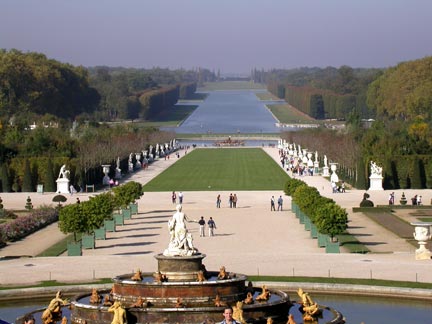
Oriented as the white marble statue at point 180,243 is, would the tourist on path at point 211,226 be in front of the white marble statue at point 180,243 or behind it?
in front

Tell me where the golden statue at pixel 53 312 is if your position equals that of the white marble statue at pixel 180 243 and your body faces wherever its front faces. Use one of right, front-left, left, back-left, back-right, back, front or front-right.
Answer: left

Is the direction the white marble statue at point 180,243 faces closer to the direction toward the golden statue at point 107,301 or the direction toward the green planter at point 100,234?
the green planter

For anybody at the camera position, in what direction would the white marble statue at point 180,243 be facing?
facing away from the viewer
